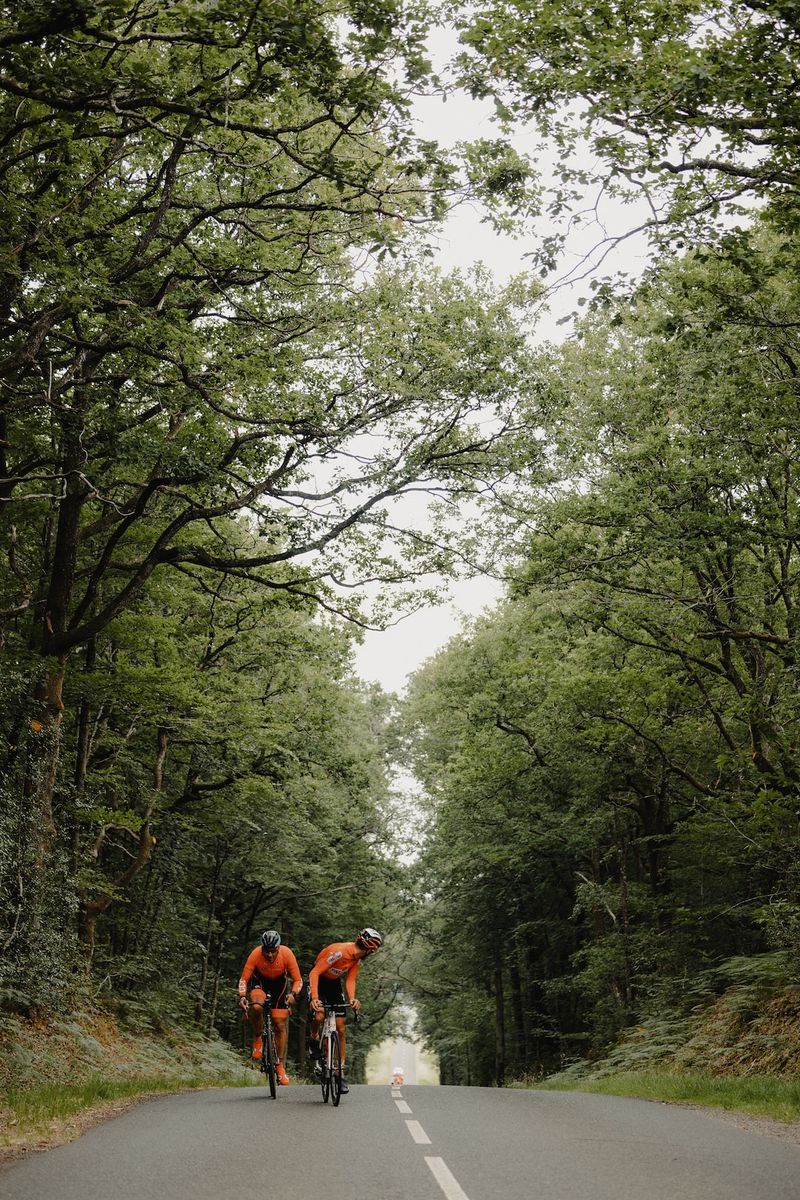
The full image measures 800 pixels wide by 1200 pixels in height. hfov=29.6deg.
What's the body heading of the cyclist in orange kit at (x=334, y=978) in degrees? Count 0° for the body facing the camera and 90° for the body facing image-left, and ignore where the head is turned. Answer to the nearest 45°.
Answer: approximately 0°

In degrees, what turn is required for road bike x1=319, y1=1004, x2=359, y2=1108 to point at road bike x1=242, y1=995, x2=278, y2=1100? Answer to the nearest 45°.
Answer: approximately 135° to its right

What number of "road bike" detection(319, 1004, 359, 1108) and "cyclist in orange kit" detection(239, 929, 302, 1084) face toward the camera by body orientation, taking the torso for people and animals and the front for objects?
2

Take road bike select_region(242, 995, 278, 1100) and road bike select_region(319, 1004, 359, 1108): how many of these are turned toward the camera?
2

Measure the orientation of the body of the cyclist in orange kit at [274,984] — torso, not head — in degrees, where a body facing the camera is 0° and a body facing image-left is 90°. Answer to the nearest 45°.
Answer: approximately 0°
